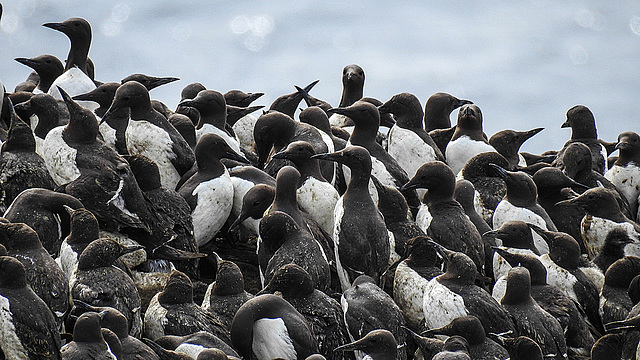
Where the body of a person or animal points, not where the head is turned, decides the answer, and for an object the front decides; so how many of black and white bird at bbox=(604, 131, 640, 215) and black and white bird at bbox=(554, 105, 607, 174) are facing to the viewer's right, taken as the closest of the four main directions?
0

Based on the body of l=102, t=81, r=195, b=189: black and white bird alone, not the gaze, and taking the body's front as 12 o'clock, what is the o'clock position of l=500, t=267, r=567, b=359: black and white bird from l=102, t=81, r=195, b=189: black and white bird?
l=500, t=267, r=567, b=359: black and white bird is roughly at 9 o'clock from l=102, t=81, r=195, b=189: black and white bird.

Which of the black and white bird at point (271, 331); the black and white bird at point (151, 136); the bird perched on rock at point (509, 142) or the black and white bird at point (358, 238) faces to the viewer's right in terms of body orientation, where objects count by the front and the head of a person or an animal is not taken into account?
the bird perched on rock

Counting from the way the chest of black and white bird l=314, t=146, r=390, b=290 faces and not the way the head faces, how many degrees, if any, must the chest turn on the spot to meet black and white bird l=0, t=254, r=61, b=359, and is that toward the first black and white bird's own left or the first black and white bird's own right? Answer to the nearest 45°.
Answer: approximately 90° to the first black and white bird's own left

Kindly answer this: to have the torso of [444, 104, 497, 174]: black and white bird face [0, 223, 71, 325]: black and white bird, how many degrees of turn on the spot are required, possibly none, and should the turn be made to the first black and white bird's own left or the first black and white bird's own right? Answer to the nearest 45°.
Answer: approximately 45° to the first black and white bird's own right

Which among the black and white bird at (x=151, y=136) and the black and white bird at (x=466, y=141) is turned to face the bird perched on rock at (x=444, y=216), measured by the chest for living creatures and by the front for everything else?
the black and white bird at (x=466, y=141)

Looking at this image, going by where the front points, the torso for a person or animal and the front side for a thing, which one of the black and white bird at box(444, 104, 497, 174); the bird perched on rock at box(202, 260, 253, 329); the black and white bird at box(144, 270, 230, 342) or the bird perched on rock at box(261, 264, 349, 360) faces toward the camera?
the black and white bird at box(444, 104, 497, 174)

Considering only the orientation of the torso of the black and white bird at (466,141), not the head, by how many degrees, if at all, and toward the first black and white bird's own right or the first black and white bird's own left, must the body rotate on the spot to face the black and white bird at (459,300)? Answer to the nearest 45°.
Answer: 0° — it already faces it

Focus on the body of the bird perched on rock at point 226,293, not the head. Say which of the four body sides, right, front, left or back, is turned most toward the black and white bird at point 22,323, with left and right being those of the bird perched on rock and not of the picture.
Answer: left

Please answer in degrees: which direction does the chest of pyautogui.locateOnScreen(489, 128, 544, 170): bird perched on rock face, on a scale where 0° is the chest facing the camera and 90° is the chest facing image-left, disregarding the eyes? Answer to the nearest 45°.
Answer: approximately 270°
